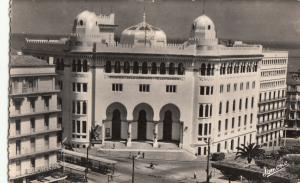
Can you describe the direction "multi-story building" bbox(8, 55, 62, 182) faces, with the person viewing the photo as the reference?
facing the viewer and to the right of the viewer
